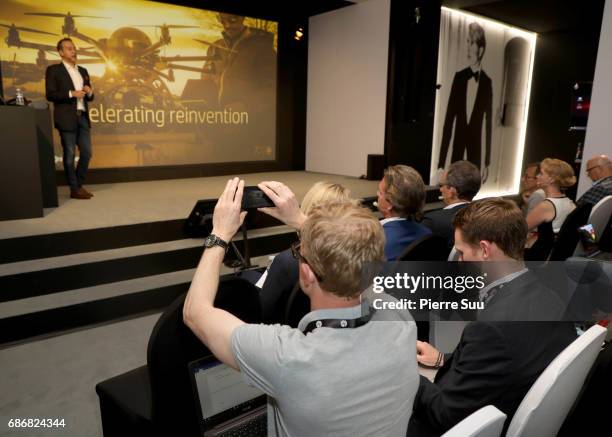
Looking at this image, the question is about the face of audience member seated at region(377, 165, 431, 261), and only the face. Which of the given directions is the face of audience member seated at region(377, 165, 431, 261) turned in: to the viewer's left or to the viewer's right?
to the viewer's left

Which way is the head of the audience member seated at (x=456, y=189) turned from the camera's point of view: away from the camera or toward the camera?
away from the camera

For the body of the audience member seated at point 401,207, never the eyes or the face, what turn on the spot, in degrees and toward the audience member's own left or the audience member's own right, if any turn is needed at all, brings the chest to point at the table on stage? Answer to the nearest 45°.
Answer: approximately 45° to the audience member's own left

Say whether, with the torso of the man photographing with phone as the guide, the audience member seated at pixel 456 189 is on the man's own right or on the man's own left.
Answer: on the man's own right

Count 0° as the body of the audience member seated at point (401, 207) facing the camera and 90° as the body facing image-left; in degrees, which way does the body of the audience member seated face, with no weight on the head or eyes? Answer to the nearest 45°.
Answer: approximately 135°

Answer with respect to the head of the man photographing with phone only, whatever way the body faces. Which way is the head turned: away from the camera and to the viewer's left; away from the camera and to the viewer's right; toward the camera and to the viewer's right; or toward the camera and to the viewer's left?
away from the camera and to the viewer's left

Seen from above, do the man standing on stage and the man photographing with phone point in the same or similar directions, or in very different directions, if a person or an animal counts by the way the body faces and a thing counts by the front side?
very different directions

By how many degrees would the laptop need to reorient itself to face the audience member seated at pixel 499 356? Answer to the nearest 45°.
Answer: approximately 45° to its left

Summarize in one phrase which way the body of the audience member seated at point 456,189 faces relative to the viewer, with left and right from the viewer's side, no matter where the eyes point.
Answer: facing away from the viewer and to the left of the viewer

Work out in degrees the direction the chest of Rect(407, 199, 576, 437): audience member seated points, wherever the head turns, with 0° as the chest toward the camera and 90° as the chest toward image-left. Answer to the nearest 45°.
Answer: approximately 135°
